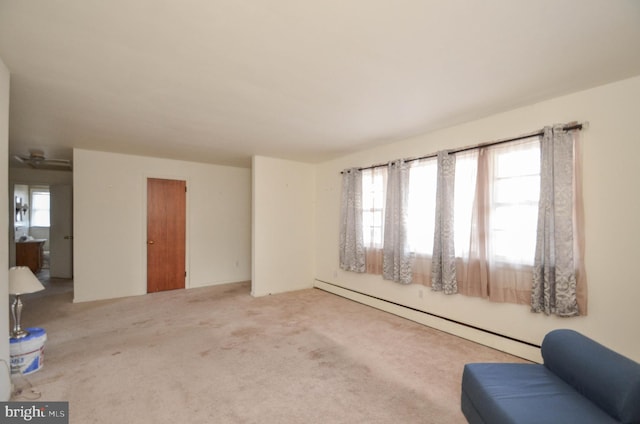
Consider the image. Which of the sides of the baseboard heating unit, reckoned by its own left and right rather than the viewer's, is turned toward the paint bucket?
front

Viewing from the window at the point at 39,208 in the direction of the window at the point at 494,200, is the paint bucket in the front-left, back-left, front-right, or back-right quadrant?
front-right

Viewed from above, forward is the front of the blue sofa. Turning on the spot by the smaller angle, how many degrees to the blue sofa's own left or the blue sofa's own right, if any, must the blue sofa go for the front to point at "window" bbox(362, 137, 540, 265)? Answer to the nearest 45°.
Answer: approximately 135° to the blue sofa's own right

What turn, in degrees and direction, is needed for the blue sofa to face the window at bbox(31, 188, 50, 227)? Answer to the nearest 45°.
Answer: approximately 45° to its right

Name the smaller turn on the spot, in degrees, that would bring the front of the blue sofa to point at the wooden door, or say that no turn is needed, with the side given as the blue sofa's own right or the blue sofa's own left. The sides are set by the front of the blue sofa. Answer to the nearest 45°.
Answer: approximately 45° to the blue sofa's own right

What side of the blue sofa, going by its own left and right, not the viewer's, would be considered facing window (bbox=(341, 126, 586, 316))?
right

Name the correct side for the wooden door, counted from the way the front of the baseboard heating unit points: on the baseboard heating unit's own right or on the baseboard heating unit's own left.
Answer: on the baseboard heating unit's own right

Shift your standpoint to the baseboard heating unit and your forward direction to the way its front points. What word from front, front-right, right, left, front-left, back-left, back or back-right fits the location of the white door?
front-right

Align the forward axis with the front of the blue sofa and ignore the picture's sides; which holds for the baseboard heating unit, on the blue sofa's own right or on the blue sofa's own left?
on the blue sofa's own right

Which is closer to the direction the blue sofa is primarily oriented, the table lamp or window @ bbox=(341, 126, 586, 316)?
the table lamp

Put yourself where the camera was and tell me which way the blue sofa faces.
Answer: facing the viewer and to the left of the viewer

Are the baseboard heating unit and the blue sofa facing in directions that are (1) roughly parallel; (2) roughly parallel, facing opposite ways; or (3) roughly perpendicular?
roughly parallel

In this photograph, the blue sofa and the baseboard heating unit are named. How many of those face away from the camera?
0

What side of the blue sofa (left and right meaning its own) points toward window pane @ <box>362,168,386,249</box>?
right
